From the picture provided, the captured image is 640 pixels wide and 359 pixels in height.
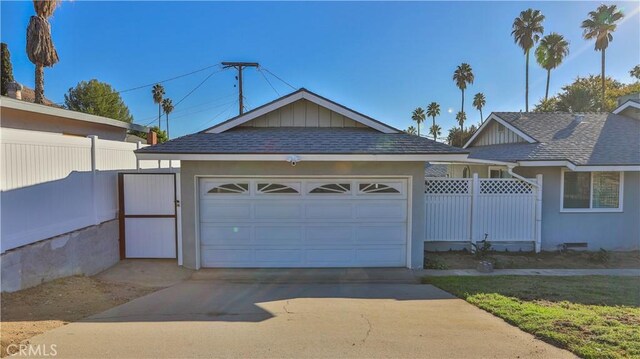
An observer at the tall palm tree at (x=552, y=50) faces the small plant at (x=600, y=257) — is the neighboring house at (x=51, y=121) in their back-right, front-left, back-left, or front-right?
front-right

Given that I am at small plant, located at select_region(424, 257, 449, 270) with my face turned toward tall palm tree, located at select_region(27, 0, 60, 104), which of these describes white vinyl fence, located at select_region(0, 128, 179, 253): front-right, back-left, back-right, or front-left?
front-left

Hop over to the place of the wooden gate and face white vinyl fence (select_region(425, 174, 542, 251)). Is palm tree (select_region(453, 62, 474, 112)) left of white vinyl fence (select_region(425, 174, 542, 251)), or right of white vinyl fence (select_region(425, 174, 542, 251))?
left
